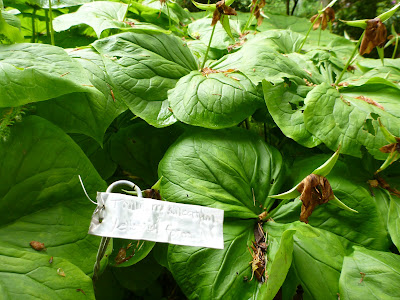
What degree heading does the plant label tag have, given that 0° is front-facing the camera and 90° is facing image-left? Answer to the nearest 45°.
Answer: approximately 0°
